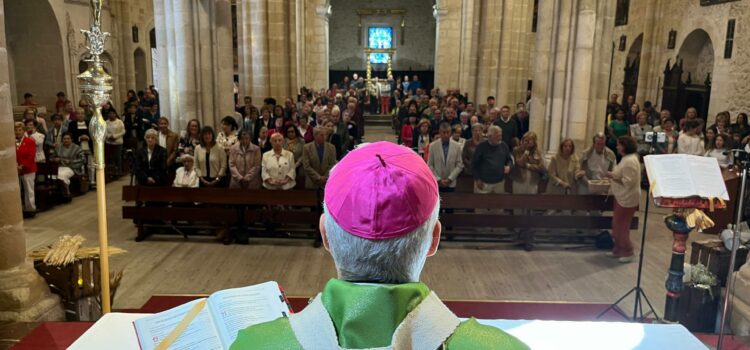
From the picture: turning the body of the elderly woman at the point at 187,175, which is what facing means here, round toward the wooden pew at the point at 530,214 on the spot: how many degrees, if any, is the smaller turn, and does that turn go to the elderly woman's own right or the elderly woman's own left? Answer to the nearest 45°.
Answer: approximately 45° to the elderly woman's own left

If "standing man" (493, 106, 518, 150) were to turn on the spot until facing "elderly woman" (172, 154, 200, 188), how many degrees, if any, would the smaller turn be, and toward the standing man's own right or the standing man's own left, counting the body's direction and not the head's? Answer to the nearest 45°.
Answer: approximately 45° to the standing man's own right

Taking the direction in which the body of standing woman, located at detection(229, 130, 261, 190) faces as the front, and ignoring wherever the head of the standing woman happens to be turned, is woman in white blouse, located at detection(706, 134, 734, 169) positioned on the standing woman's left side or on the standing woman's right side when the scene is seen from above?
on the standing woman's left side

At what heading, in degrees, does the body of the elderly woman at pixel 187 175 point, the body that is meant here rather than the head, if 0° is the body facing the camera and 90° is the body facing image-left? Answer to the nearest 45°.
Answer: approximately 0°

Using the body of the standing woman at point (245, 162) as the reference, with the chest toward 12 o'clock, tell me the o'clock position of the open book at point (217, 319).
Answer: The open book is roughly at 12 o'clock from the standing woman.

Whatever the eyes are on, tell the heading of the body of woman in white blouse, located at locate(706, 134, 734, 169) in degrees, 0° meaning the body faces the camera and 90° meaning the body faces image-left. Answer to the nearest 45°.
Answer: approximately 45°

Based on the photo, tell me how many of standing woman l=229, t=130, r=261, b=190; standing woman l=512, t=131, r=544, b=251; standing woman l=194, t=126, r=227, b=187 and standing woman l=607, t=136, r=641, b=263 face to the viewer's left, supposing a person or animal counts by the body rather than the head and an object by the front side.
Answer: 1

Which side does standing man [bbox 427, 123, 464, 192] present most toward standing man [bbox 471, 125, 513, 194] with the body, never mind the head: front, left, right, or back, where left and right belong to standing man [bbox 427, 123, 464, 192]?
left

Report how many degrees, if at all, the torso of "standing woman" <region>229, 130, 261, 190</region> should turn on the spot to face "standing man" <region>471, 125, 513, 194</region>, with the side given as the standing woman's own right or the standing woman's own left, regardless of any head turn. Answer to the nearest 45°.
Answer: approximately 90° to the standing woman's own left

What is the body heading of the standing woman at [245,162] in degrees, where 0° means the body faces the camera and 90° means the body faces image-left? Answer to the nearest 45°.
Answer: approximately 0°
